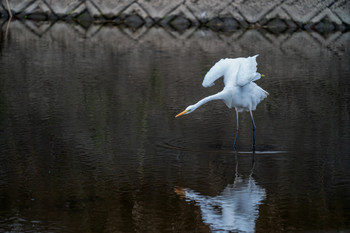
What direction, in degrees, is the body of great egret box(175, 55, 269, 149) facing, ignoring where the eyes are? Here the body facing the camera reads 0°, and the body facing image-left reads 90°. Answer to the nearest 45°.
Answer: approximately 90°
